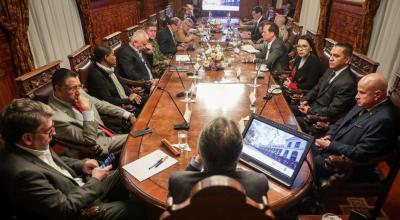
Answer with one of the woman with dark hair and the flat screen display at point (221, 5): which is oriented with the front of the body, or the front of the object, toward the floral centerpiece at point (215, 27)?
the flat screen display

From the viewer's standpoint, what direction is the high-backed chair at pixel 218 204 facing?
away from the camera

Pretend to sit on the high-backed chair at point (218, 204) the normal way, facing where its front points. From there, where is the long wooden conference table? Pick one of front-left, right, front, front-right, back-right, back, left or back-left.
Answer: front

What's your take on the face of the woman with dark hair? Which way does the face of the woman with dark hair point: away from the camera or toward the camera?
toward the camera

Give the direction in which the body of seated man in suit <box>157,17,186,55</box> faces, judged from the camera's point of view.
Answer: to the viewer's right

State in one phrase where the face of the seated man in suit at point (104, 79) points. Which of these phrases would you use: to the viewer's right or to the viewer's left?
to the viewer's right

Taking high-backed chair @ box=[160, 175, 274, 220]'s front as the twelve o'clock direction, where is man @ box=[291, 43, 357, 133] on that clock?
The man is roughly at 1 o'clock from the high-backed chair.

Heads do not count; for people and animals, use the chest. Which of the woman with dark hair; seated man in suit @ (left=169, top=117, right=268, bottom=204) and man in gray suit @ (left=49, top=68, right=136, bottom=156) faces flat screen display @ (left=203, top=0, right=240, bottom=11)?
the seated man in suit

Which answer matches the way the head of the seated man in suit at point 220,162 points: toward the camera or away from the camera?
away from the camera

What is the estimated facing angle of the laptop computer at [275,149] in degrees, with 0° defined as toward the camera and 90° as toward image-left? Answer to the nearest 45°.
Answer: approximately 45°

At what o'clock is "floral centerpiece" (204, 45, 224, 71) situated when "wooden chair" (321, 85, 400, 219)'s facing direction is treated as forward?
The floral centerpiece is roughly at 1 o'clock from the wooden chair.

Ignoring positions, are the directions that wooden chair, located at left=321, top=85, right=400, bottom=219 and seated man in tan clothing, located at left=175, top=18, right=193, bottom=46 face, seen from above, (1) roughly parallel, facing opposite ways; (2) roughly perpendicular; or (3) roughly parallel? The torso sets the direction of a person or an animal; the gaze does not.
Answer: roughly parallel, facing opposite ways

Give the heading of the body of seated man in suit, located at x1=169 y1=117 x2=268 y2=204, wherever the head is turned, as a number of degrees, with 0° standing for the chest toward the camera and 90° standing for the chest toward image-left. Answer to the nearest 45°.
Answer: approximately 180°

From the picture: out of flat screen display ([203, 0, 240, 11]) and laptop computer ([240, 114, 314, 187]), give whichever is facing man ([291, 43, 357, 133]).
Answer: the flat screen display

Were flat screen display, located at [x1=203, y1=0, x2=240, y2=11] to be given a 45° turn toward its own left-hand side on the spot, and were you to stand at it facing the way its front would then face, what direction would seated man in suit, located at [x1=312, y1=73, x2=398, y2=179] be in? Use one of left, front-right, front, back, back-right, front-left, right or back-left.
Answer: front-right

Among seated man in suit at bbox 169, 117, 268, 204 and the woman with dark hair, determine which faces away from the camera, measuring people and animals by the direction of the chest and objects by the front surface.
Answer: the seated man in suit

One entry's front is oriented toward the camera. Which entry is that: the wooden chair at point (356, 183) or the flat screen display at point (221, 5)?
the flat screen display

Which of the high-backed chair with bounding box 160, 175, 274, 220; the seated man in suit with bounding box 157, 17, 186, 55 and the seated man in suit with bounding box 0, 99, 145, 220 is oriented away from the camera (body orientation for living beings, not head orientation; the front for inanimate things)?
the high-backed chair
